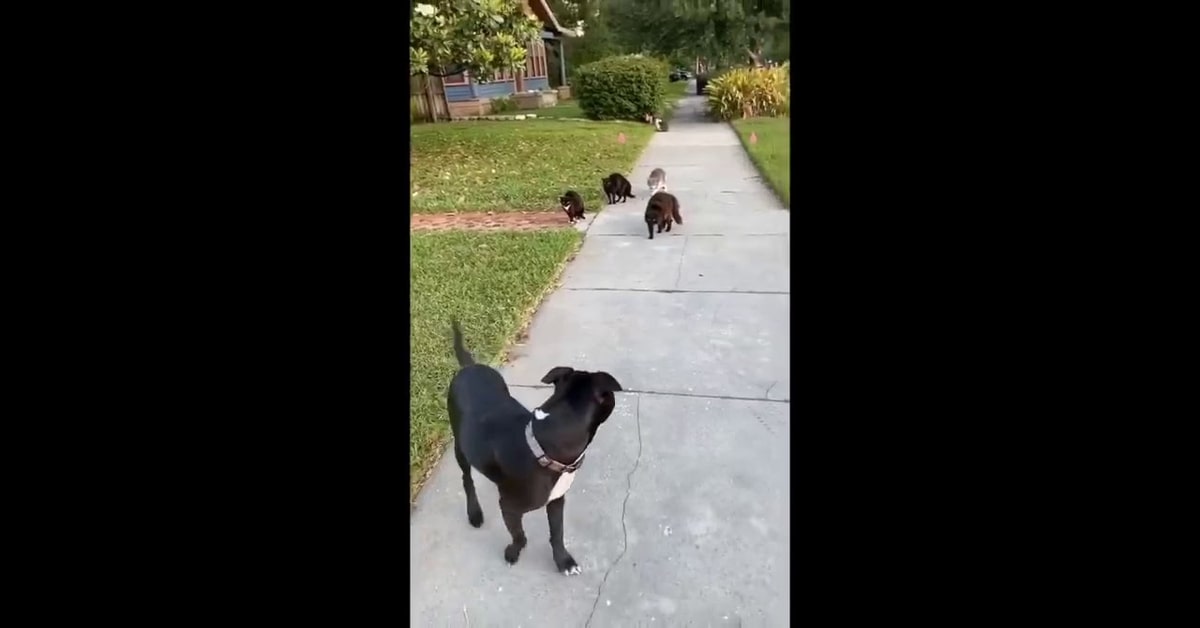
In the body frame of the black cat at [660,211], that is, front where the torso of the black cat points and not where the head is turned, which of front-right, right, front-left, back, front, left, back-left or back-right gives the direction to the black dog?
front-left

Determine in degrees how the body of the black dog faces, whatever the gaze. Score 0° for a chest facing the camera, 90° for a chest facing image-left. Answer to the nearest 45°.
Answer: approximately 315°

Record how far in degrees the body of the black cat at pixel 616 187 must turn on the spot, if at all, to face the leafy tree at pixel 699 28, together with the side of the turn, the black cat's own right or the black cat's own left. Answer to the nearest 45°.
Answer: approximately 135° to the black cat's own right

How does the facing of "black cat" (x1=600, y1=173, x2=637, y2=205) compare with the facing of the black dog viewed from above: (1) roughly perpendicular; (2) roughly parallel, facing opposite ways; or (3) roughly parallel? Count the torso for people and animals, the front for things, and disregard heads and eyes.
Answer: roughly perpendicular

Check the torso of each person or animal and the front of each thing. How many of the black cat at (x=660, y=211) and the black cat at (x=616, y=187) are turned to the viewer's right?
0

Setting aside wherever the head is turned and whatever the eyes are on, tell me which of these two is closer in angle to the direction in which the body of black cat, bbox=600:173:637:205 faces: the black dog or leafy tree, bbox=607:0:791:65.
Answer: the black dog

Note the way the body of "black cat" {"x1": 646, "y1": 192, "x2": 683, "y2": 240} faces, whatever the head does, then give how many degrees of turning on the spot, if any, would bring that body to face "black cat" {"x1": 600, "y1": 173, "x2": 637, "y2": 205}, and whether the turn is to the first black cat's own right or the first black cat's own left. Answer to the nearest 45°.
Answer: approximately 135° to the first black cat's own right

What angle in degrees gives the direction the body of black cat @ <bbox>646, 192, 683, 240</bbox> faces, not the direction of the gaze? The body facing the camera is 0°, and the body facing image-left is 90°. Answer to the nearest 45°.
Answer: approximately 45°

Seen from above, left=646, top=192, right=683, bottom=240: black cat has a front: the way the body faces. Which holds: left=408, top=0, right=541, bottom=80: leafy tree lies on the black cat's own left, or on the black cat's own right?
on the black cat's own right

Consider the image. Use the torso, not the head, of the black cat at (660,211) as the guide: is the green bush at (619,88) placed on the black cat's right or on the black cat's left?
on the black cat's right

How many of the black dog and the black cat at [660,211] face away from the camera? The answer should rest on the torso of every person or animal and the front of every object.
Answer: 0

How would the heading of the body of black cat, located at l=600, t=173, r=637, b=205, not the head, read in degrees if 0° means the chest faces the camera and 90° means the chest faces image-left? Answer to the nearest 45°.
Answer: approximately 45°
